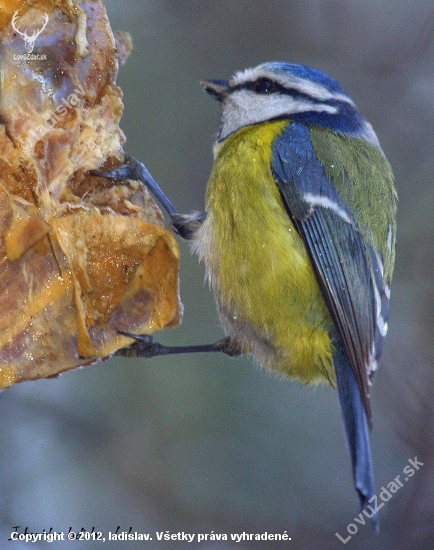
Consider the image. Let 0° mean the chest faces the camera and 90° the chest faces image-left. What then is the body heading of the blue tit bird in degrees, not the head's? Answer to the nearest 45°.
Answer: approximately 90°
